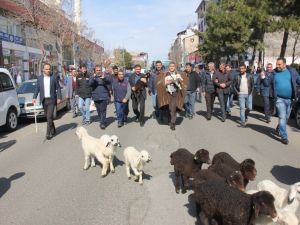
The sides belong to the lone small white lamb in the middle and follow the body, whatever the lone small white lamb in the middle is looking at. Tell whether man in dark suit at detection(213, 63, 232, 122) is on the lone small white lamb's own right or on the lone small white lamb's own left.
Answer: on the lone small white lamb's own left

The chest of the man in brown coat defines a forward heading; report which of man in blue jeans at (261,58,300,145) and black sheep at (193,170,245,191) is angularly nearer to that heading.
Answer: the black sheep

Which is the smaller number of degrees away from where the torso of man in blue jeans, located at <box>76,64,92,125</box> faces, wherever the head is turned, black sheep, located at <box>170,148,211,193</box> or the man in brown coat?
the black sheep

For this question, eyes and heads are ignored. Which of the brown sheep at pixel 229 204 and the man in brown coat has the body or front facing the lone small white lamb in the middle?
the man in brown coat

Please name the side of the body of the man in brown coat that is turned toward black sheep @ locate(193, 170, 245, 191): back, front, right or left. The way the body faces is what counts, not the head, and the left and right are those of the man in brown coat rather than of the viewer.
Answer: front

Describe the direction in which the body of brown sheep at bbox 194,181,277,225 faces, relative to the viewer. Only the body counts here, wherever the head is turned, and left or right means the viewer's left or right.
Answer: facing to the right of the viewer

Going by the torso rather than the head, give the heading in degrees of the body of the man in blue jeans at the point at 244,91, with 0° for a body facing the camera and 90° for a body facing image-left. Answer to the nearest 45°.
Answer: approximately 0°

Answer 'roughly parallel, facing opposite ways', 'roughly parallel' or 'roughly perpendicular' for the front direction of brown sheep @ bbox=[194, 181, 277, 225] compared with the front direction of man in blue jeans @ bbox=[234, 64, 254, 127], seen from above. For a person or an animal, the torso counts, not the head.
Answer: roughly perpendicular

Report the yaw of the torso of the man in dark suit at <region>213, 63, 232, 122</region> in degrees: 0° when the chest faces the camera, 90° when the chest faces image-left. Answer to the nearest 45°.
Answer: approximately 0°

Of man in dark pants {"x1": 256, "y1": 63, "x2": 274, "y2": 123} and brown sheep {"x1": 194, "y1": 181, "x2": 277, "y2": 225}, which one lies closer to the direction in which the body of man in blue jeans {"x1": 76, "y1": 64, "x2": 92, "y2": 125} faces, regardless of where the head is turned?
the brown sheep

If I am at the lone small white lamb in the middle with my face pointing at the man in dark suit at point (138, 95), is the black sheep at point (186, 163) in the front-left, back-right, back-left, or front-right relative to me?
back-right

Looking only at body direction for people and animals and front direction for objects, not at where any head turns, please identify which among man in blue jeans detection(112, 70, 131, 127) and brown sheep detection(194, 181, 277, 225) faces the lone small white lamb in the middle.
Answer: the man in blue jeans

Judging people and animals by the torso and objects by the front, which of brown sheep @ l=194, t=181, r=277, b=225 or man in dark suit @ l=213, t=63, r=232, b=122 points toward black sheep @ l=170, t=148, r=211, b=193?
the man in dark suit
